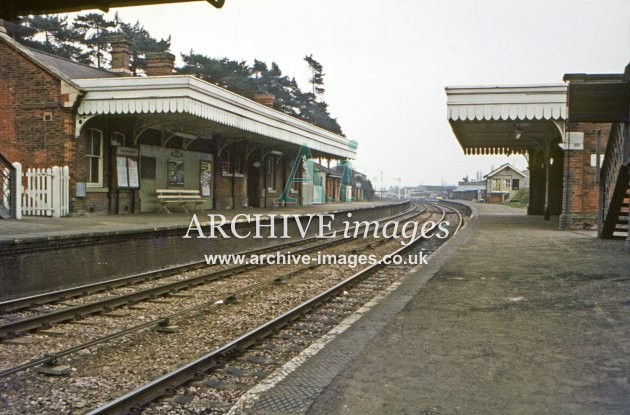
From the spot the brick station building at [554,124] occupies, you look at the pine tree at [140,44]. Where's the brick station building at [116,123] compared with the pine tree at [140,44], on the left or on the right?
left

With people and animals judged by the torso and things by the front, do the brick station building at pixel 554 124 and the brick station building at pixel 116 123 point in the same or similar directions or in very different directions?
very different directions

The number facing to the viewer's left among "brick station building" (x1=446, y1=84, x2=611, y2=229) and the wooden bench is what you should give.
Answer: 1

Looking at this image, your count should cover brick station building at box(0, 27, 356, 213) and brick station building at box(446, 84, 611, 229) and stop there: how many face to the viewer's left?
1

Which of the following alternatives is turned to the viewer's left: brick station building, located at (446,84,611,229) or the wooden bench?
the brick station building

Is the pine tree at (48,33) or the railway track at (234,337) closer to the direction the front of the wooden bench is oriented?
the railway track

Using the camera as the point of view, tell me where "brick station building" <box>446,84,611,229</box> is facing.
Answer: facing to the left of the viewer

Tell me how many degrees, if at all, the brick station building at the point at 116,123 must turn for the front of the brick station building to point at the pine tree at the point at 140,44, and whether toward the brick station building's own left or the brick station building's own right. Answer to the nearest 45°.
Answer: approximately 135° to the brick station building's own left

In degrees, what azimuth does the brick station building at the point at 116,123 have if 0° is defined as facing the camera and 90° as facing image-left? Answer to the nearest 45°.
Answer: approximately 315°

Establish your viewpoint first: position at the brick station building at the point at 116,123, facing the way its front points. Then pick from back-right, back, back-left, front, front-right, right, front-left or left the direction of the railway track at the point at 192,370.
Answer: front-right

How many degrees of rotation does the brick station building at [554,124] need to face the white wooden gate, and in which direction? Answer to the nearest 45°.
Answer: approximately 45° to its left
